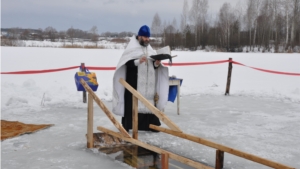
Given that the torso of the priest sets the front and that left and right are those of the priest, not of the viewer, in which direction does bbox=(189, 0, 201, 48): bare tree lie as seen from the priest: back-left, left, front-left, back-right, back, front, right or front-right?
back-left

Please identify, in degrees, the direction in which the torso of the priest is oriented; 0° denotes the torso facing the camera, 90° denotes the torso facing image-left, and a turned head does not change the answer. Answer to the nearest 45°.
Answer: approximately 315°

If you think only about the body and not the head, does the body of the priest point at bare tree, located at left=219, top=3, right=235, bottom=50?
no
